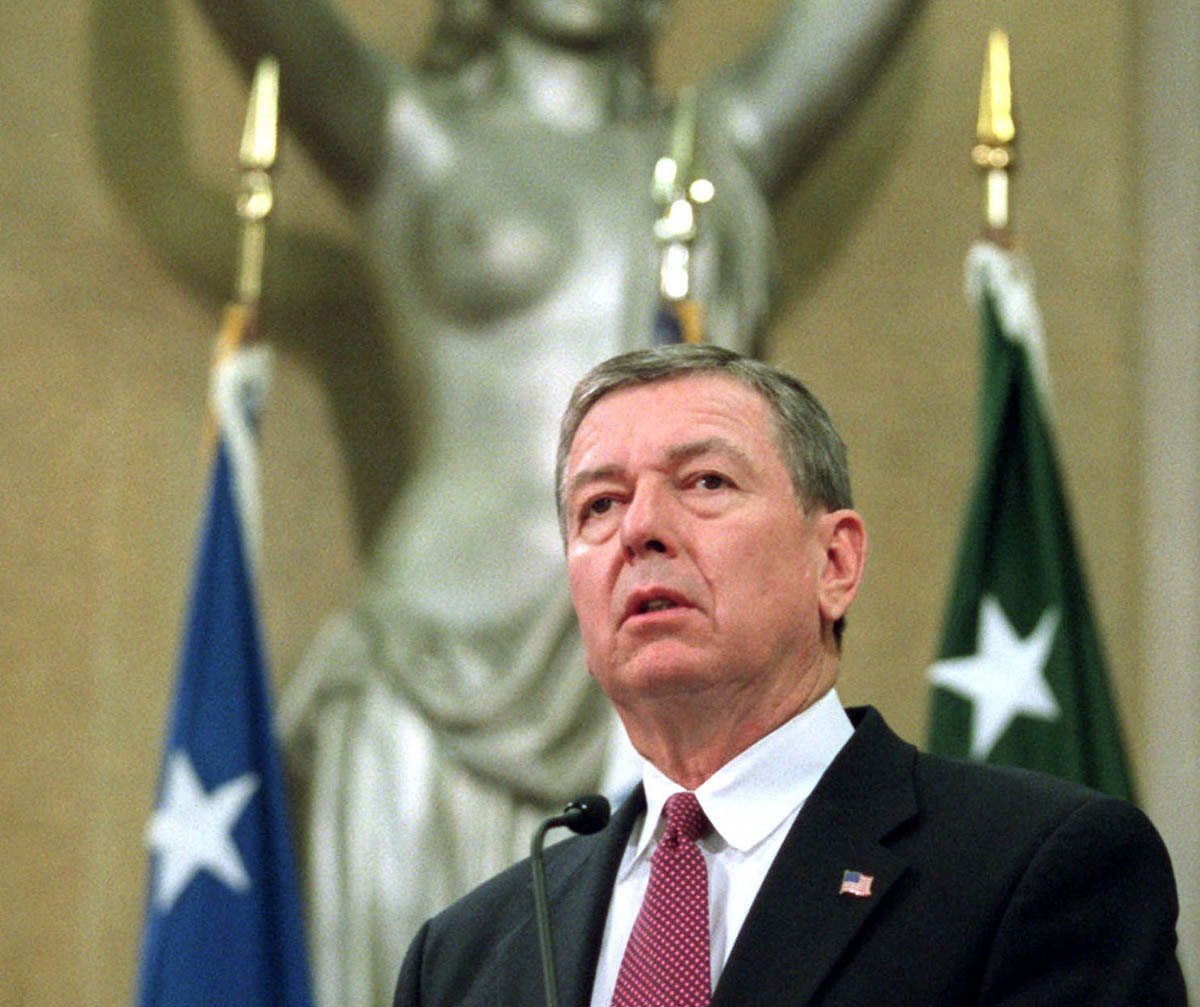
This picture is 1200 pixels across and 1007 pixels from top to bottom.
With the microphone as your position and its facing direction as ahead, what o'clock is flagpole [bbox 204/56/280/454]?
The flagpole is roughly at 10 o'clock from the microphone.

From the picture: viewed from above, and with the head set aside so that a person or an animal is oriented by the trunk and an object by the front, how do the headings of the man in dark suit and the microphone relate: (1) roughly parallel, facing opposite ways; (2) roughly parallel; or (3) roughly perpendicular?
roughly parallel, facing opposite ways

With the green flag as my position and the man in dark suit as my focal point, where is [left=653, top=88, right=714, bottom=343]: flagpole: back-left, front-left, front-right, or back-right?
front-right

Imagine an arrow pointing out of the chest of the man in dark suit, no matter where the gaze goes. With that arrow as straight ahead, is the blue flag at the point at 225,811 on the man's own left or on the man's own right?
on the man's own right

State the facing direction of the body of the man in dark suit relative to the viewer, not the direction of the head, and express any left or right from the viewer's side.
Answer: facing the viewer and to the left of the viewer

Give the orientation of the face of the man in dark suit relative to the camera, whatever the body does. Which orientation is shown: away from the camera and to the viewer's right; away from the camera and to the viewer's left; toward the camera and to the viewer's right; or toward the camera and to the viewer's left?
toward the camera and to the viewer's left

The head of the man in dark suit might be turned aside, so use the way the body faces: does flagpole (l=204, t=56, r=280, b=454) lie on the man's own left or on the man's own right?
on the man's own right

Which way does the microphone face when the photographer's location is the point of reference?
facing away from the viewer and to the right of the viewer

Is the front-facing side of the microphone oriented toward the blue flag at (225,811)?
no

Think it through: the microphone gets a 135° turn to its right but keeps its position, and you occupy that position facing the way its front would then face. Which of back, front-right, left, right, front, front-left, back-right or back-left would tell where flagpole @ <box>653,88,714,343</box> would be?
back
